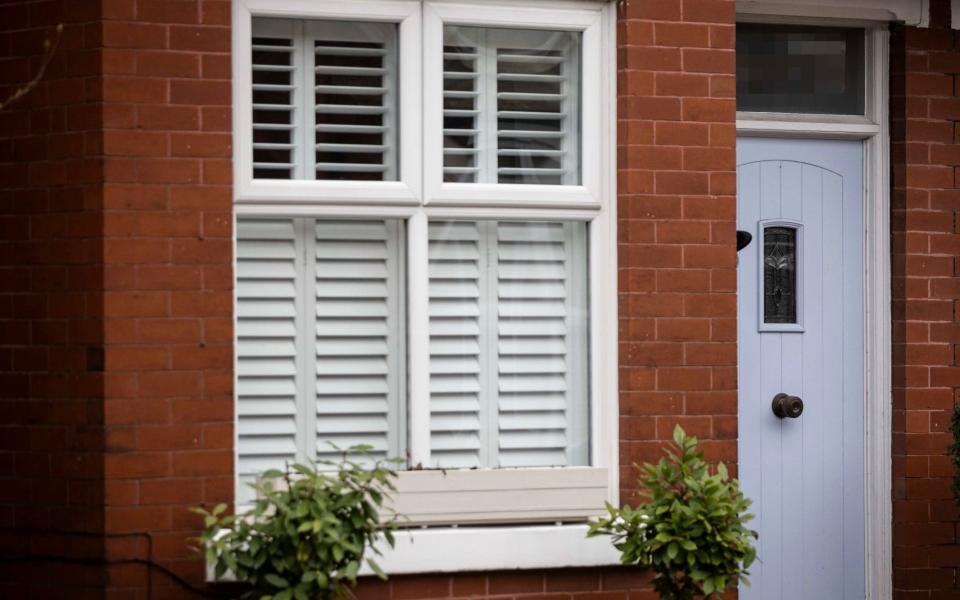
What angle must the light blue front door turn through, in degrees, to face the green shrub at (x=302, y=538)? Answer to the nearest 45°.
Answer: approximately 45° to its right

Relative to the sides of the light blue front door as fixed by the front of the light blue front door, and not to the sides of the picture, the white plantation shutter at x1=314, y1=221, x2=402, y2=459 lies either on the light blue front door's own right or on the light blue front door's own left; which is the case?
on the light blue front door's own right

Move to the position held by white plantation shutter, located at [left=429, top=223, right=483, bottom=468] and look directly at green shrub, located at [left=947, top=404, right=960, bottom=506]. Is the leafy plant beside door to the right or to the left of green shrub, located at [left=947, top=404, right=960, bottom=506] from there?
right

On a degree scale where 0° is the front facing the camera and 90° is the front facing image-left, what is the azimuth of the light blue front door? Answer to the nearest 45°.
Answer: approximately 0°

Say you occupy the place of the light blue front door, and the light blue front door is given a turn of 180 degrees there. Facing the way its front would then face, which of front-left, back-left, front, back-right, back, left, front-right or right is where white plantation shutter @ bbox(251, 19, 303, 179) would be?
back-left

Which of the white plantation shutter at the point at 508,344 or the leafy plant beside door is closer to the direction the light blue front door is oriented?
the leafy plant beside door

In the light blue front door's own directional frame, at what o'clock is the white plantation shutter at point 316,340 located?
The white plantation shutter is roughly at 2 o'clock from the light blue front door.

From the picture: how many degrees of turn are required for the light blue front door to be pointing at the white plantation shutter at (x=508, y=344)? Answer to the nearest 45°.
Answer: approximately 45° to its right

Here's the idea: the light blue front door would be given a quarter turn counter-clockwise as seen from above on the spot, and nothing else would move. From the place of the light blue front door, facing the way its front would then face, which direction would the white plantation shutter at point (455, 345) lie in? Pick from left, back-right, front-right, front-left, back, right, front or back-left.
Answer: back-right

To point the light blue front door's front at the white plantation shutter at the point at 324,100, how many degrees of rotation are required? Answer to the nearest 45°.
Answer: approximately 45° to its right

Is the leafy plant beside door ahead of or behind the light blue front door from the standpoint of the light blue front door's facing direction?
ahead

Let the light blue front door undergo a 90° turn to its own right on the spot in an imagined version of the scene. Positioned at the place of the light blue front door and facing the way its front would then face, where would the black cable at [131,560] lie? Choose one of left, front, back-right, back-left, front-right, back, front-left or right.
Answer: front-left

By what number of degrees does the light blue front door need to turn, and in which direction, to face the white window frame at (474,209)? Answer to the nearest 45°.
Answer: approximately 45° to its right

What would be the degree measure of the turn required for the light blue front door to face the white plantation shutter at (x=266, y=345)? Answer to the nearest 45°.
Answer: approximately 45° to its right
